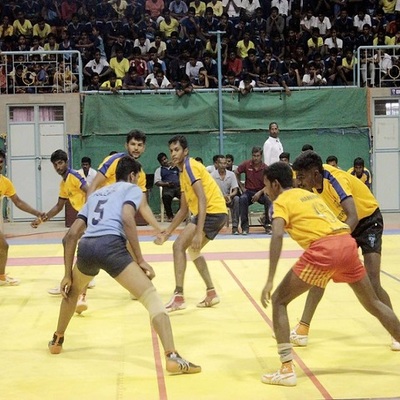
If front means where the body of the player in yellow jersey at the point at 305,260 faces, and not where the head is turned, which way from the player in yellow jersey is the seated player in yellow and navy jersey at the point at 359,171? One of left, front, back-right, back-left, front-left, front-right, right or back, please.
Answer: front-right

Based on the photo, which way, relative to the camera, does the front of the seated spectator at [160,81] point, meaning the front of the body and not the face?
toward the camera

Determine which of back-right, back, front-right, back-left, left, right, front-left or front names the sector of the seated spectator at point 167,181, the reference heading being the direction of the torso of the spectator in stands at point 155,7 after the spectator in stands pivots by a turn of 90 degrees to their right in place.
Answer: left

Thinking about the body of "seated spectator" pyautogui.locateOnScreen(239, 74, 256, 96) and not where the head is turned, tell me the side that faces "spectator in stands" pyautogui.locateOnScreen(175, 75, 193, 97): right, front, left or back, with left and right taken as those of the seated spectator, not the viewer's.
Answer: right

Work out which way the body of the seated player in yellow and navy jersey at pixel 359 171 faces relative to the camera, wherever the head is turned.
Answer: toward the camera

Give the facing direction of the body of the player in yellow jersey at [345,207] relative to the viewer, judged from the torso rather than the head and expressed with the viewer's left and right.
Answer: facing to the left of the viewer

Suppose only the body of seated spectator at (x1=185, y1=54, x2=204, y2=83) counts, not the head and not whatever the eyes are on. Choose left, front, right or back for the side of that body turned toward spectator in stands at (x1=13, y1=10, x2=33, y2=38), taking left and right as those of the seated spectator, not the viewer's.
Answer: right

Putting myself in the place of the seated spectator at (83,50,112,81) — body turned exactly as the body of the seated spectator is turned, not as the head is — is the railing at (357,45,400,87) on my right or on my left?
on my left

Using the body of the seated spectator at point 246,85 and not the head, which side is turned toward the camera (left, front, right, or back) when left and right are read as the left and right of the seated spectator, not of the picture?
front

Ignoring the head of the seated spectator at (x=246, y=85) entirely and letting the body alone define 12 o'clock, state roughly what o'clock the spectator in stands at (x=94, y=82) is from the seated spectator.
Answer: The spectator in stands is roughly at 3 o'clock from the seated spectator.

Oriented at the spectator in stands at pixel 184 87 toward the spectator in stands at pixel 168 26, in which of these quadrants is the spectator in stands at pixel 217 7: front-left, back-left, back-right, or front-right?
front-right
